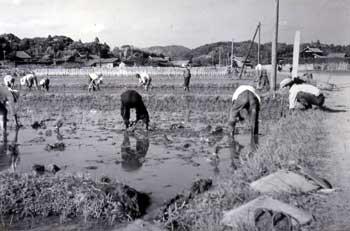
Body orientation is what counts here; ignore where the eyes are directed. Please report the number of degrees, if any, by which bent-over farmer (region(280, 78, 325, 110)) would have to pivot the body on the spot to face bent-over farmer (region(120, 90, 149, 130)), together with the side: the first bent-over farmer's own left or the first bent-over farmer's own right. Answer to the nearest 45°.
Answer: approximately 45° to the first bent-over farmer's own left

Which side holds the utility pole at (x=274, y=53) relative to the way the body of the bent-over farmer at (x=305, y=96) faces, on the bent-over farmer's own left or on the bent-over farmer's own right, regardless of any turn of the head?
on the bent-over farmer's own right

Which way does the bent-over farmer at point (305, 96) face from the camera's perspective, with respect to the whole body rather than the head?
to the viewer's left

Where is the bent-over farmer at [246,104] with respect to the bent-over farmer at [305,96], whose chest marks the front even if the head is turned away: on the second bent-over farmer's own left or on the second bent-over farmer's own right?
on the second bent-over farmer's own left
